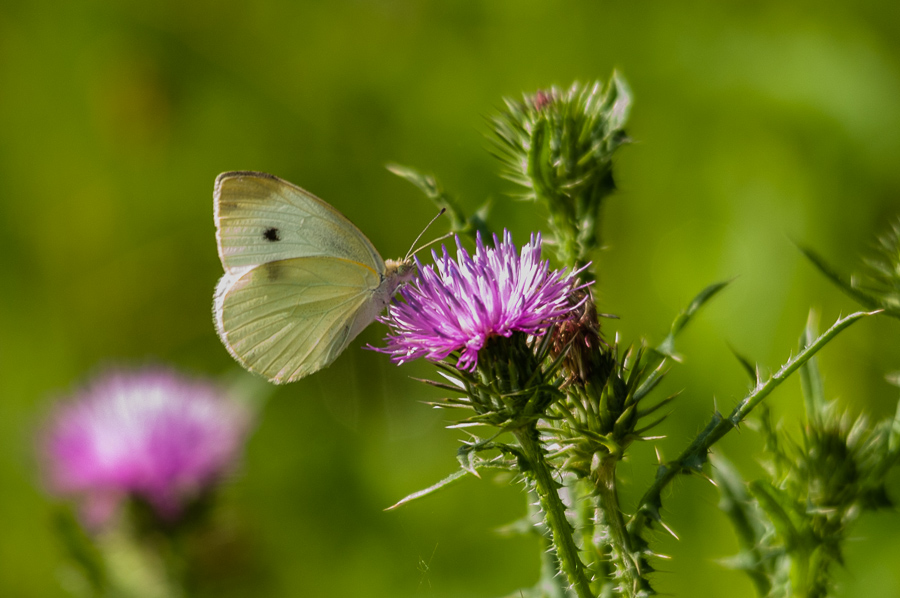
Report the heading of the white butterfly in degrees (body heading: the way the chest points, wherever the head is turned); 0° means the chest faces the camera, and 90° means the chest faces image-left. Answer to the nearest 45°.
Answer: approximately 270°
